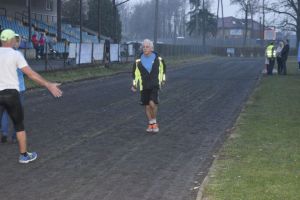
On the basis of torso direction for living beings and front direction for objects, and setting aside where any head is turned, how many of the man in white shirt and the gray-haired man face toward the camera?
1

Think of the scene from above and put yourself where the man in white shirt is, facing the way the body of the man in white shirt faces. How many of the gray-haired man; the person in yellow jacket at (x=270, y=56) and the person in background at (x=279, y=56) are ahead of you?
3

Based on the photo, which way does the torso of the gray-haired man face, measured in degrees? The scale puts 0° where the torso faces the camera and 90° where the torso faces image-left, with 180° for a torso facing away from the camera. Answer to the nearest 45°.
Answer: approximately 0°

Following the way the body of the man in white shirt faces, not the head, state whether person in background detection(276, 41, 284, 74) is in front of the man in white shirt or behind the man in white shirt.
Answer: in front

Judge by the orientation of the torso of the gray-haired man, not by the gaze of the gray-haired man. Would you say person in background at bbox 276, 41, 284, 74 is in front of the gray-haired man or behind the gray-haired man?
behind

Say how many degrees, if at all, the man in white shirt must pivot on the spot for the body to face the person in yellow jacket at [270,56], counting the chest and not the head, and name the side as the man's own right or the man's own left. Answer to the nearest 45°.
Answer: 0° — they already face them

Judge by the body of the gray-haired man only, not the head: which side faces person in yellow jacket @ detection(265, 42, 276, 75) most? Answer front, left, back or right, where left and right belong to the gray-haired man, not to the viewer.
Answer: back

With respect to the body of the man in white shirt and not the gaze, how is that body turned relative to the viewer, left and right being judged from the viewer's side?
facing away from the viewer and to the right of the viewer

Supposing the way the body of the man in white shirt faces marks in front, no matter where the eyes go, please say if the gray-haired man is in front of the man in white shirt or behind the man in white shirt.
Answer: in front
